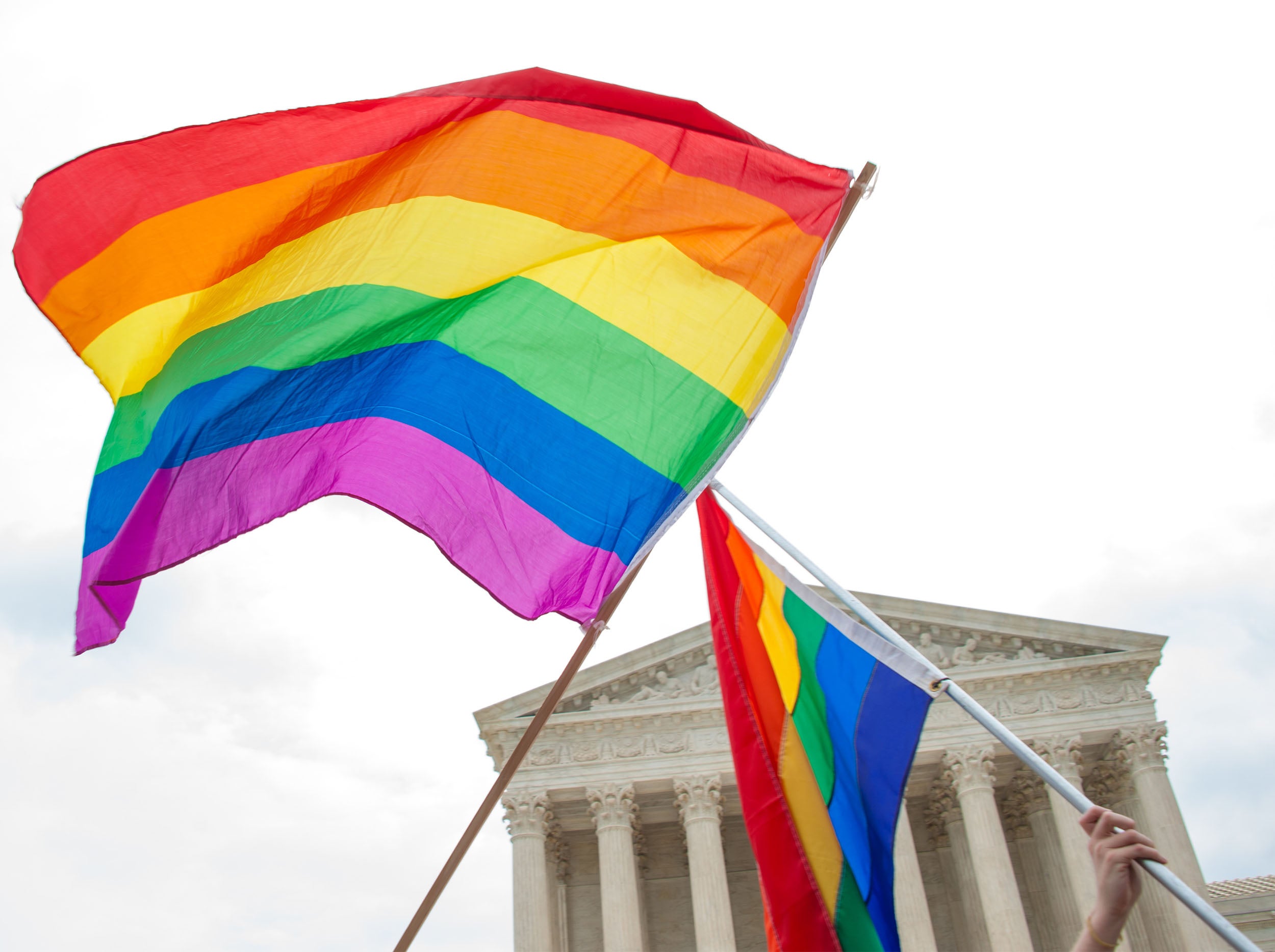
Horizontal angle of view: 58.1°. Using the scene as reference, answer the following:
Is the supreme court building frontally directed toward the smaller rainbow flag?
yes

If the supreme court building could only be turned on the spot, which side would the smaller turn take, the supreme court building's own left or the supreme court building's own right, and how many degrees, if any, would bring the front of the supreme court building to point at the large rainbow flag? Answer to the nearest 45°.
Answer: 0° — it already faces it

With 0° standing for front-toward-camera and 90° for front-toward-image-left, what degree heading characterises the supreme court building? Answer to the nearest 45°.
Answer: approximately 0°
